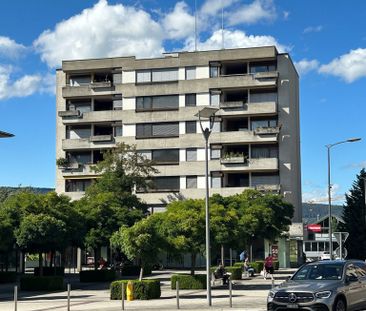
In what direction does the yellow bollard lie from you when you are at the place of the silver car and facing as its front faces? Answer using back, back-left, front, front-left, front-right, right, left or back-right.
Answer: right

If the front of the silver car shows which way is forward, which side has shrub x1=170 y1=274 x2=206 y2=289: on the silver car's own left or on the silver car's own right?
on the silver car's own right

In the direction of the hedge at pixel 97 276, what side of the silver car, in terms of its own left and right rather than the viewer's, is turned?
right

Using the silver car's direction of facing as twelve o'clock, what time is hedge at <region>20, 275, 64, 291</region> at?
The hedge is roughly at 3 o'clock from the silver car.

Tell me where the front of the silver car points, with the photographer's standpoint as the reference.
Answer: facing the viewer and to the left of the viewer

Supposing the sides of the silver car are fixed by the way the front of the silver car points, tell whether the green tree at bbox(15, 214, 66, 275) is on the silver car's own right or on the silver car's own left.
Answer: on the silver car's own right

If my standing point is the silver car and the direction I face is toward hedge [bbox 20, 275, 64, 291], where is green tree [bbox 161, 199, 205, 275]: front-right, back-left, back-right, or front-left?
front-right

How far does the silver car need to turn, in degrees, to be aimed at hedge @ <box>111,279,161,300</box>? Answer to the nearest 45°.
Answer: approximately 90° to its right

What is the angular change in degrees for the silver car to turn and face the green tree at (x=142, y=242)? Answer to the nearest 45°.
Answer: approximately 90° to its right

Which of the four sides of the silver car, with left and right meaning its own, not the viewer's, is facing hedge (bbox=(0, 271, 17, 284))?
right
